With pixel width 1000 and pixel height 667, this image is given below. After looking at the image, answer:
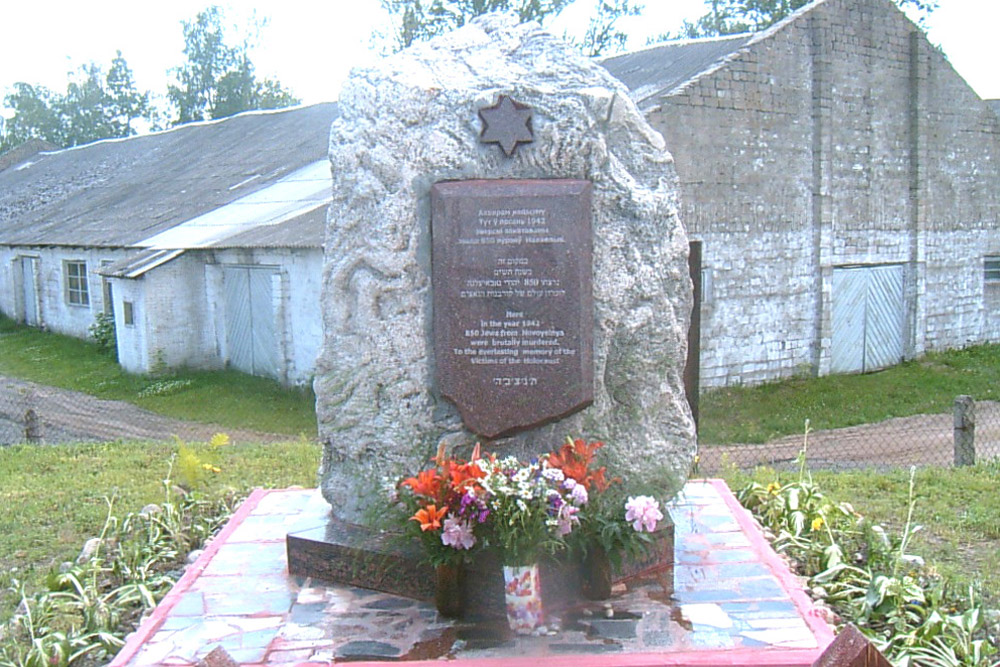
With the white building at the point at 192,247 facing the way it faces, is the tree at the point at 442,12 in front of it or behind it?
behind

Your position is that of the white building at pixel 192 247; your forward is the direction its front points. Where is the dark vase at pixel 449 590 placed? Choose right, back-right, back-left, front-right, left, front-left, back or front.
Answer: front-left

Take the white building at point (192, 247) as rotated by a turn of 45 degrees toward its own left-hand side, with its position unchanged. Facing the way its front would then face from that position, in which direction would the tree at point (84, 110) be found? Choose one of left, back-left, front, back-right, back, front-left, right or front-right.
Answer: back

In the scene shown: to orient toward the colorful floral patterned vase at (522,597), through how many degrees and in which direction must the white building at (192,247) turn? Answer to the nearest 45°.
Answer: approximately 45° to its left

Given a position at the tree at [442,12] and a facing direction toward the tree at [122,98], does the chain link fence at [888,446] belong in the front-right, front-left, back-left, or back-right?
back-left

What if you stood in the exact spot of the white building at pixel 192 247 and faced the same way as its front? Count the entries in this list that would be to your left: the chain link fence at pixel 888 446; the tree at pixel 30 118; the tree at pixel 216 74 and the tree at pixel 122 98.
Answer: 1

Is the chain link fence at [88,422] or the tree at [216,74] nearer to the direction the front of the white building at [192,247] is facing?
the chain link fence

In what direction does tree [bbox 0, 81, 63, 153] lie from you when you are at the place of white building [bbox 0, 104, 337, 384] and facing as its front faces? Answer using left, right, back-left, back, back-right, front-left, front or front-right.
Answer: back-right

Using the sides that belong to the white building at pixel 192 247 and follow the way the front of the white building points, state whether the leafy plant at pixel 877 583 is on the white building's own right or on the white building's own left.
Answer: on the white building's own left

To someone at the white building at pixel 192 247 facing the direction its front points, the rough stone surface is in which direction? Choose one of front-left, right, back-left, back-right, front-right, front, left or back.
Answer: front-left
